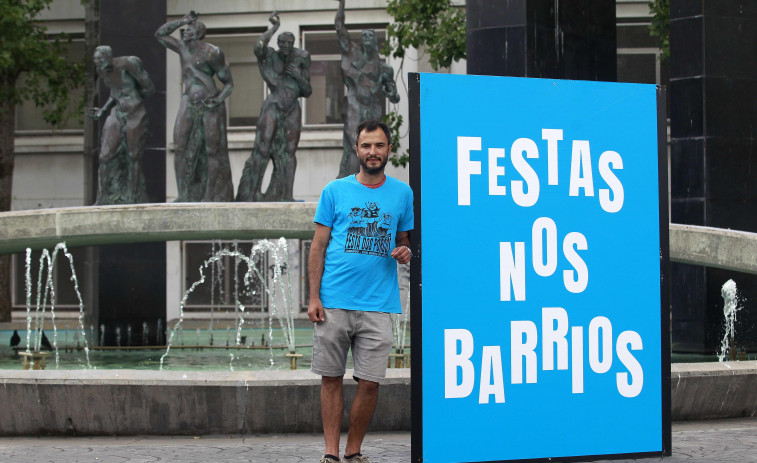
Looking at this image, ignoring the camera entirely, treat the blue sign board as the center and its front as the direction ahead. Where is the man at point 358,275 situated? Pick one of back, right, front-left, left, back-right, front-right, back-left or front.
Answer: right

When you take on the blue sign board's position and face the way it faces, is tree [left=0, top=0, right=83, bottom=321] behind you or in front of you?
behind

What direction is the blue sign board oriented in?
toward the camera

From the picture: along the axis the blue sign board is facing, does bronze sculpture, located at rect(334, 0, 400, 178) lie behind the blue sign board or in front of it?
behind

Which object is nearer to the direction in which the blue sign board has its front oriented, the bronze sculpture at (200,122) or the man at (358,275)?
the man

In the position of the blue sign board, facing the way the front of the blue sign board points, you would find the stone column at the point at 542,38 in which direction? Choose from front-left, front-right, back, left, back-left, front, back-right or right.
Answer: back

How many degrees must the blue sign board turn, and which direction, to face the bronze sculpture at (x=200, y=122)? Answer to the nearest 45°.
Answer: approximately 135° to its right
